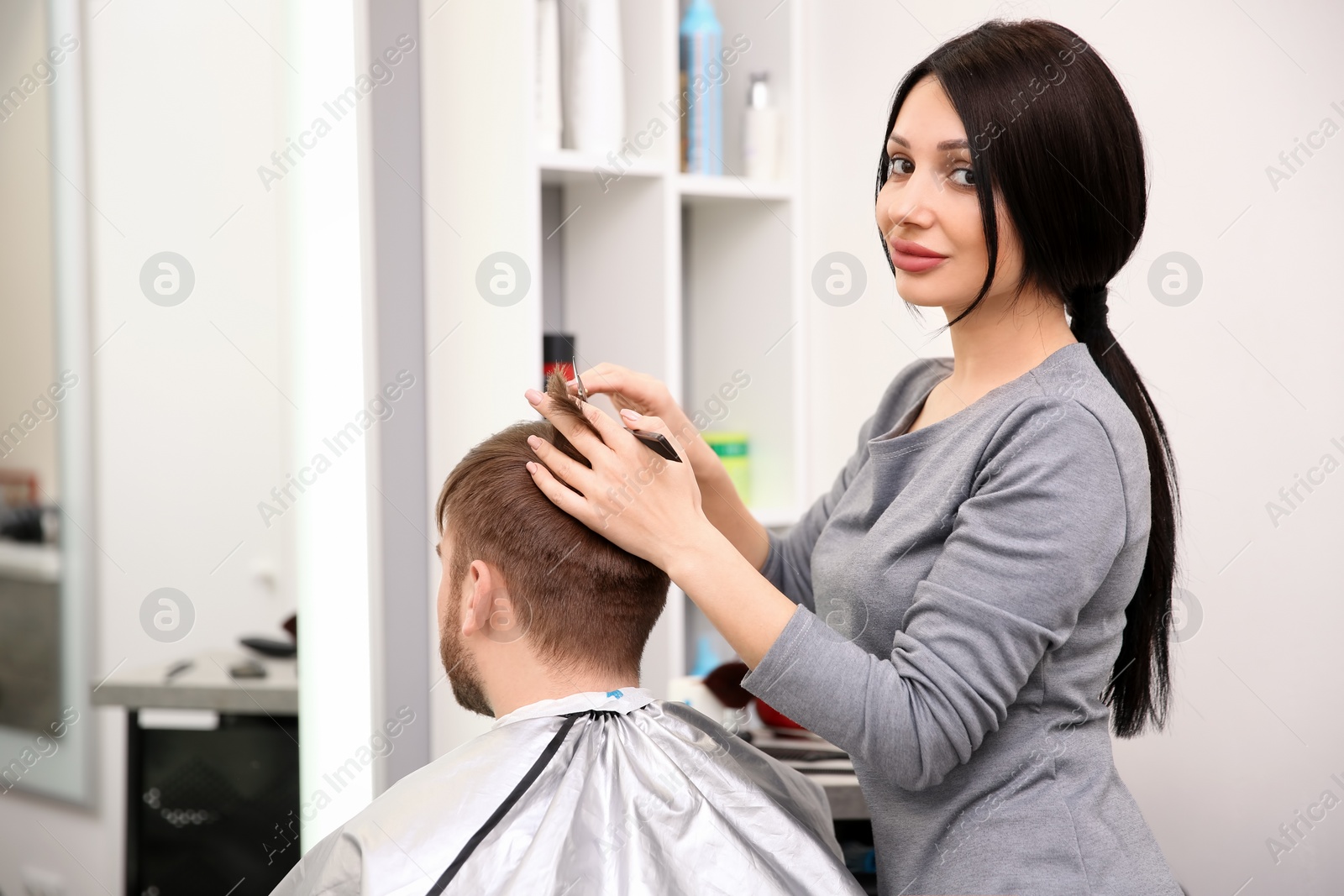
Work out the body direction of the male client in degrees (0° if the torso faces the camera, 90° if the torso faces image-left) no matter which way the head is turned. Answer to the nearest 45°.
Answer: approximately 135°

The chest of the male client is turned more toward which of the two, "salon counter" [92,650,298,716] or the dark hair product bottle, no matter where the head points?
the salon counter

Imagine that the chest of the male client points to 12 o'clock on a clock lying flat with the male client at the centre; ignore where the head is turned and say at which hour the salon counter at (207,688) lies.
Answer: The salon counter is roughly at 12 o'clock from the male client.

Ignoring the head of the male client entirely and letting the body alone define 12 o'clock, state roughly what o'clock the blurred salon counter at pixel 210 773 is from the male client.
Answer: The blurred salon counter is roughly at 12 o'clock from the male client.

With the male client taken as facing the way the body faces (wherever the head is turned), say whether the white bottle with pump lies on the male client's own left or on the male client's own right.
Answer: on the male client's own right

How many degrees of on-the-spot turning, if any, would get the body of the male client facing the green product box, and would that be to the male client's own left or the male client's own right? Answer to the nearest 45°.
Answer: approximately 45° to the male client's own right

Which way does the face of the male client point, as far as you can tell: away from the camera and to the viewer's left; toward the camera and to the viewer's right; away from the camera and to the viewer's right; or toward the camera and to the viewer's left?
away from the camera and to the viewer's left

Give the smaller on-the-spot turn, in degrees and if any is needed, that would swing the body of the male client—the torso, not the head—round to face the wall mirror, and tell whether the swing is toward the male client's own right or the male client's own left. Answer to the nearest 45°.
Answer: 0° — they already face it

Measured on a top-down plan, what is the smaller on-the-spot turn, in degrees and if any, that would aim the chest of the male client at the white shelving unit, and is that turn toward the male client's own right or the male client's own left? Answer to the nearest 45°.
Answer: approximately 45° to the male client's own right
